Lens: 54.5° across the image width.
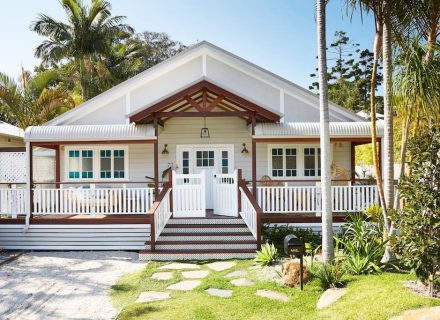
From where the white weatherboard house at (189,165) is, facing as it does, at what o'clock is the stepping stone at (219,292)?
The stepping stone is roughly at 12 o'clock from the white weatherboard house.

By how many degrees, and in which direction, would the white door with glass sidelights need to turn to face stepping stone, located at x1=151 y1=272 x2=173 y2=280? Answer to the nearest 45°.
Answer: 0° — it already faces it

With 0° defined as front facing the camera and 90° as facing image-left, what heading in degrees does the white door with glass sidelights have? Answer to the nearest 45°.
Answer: approximately 0°

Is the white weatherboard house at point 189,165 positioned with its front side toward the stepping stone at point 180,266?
yes

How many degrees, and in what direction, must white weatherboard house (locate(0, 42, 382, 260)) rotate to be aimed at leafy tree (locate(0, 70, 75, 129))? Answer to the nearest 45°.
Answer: approximately 135° to its right
